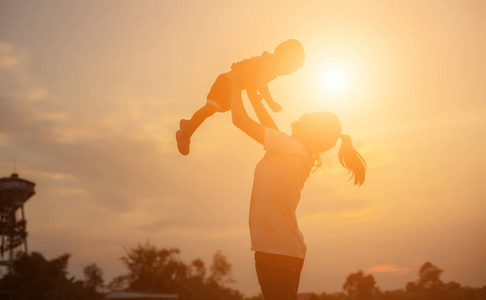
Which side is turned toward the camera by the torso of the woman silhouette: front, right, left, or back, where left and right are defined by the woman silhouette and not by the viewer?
left
